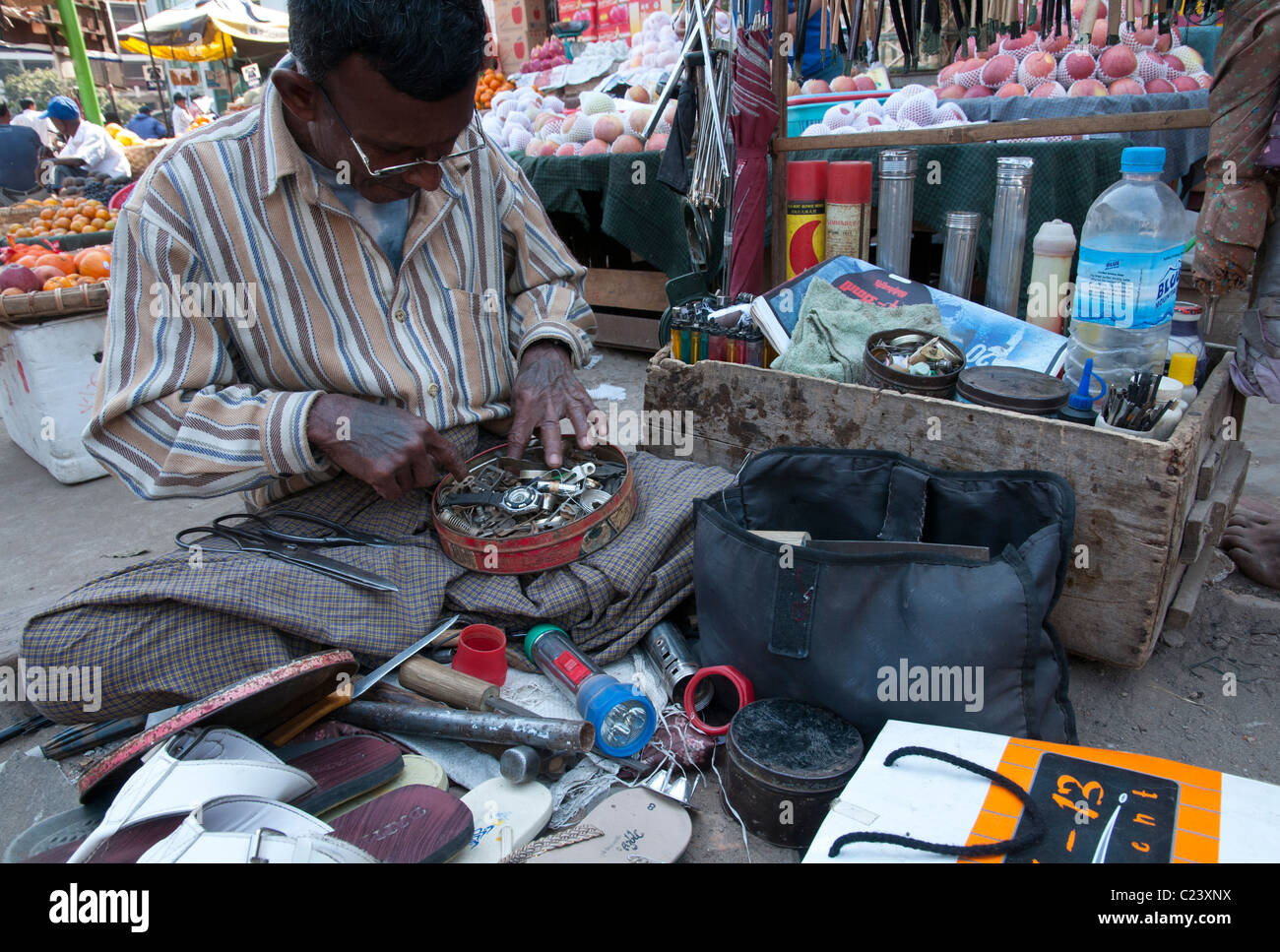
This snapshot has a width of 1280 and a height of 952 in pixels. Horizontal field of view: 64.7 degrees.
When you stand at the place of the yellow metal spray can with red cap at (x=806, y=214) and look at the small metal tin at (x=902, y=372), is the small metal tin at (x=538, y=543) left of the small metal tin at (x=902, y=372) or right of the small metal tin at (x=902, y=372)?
right

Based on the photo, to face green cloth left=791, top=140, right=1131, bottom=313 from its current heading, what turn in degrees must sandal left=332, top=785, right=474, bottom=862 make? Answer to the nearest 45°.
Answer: approximately 180°

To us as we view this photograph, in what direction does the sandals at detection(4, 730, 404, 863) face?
facing the viewer and to the left of the viewer
